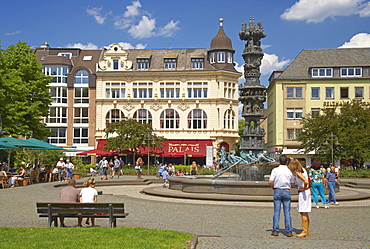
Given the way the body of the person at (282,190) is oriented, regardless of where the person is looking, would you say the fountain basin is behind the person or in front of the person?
in front

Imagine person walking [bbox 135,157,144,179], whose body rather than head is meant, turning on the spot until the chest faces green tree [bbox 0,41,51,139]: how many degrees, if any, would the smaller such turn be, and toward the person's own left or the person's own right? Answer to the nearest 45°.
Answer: approximately 135° to the person's own right

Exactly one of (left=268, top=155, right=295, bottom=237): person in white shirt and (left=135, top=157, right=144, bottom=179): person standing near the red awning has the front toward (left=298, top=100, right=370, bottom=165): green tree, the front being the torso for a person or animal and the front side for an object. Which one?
(left=268, top=155, right=295, bottom=237): person in white shirt

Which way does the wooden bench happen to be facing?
away from the camera

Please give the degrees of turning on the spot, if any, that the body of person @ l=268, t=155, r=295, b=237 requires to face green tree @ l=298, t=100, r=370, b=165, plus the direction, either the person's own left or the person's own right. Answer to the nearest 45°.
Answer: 0° — they already face it

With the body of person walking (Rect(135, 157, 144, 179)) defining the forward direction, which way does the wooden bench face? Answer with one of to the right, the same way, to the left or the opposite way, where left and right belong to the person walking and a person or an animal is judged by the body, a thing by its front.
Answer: the opposite way

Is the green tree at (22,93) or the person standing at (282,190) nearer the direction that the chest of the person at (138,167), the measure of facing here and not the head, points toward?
the person standing

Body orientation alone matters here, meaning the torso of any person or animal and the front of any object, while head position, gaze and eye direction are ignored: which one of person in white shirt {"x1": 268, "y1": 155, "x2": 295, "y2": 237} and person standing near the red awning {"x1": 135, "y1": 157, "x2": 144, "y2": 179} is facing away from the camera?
person in white shirt {"x1": 268, "y1": 155, "x2": 295, "y2": 237}

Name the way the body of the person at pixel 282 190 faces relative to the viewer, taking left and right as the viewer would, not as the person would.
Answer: facing away from the viewer
